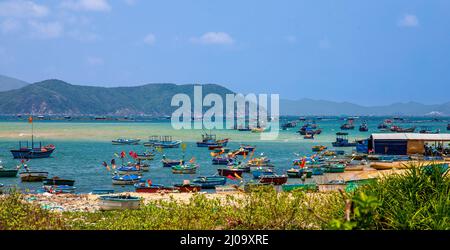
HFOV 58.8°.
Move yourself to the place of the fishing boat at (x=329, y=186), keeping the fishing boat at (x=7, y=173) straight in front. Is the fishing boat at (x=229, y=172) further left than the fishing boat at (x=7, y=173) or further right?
right

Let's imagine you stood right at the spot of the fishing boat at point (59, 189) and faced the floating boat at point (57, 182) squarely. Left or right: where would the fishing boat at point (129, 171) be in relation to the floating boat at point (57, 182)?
right

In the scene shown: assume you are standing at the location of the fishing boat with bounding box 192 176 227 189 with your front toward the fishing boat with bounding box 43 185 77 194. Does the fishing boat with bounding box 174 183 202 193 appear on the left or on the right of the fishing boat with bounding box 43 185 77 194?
left

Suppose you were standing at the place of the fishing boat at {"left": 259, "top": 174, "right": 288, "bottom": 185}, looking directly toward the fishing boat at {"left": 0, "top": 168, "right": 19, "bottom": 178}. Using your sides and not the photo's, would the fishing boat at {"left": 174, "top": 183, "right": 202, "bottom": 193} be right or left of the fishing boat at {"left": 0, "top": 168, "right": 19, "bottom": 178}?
left

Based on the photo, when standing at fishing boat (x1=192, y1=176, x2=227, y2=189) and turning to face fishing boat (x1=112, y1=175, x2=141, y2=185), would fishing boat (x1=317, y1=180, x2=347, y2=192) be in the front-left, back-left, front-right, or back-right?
back-left

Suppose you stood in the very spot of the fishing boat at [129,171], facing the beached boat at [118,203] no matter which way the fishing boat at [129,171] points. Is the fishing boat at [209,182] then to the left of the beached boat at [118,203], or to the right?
left

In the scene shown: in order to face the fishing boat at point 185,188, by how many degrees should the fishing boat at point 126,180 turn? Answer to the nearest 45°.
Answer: approximately 45° to its right

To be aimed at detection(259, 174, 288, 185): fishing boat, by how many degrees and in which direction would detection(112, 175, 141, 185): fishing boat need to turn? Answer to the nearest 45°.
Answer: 0° — it already faces it
